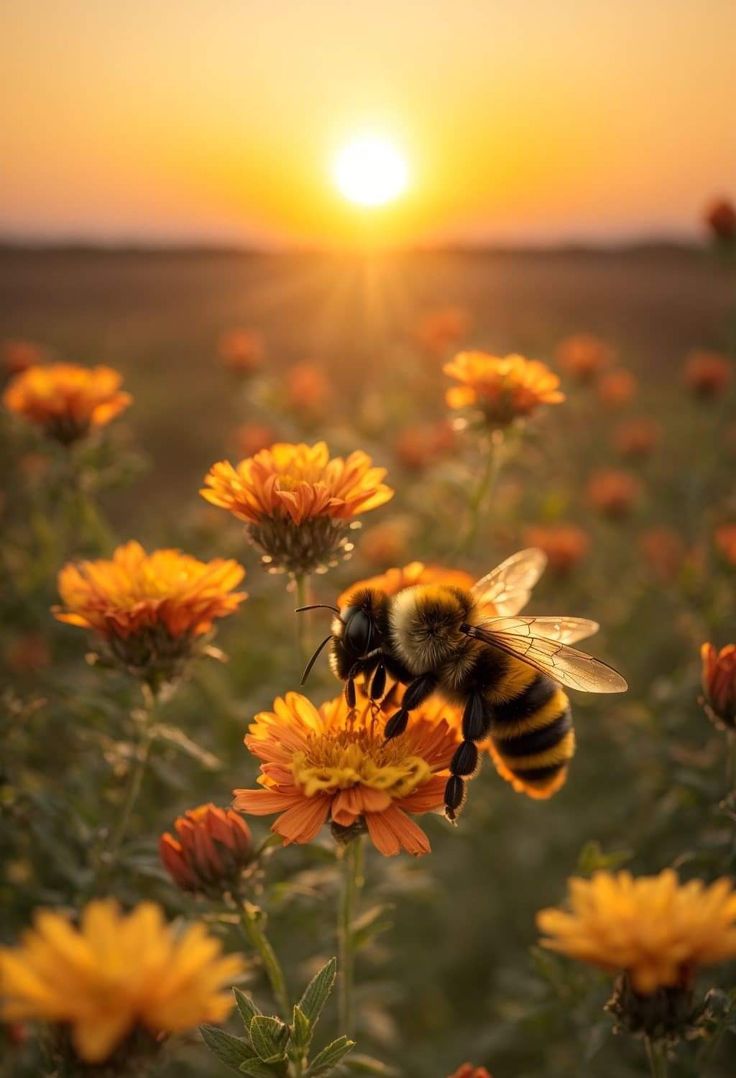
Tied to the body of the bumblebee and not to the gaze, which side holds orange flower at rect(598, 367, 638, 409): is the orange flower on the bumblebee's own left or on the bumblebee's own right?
on the bumblebee's own right

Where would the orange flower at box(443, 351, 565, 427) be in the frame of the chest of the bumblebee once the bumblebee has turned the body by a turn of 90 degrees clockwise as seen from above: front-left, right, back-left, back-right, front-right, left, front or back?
front

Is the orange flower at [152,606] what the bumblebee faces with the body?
yes

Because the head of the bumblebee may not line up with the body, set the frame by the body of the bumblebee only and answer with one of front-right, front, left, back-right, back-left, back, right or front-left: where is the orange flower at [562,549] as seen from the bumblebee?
right

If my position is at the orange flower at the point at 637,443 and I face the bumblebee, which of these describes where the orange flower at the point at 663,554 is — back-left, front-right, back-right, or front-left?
front-left

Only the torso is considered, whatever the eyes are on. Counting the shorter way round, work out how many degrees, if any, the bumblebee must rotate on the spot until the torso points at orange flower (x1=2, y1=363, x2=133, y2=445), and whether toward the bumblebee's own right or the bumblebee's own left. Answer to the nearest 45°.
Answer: approximately 45° to the bumblebee's own right

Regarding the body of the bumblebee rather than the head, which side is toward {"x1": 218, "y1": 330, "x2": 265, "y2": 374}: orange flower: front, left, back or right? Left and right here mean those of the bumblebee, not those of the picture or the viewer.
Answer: right

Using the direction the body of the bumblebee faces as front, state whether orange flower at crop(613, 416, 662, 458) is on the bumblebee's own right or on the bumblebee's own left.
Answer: on the bumblebee's own right

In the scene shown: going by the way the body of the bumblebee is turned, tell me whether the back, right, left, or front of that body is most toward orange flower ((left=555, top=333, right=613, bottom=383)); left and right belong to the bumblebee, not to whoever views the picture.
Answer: right

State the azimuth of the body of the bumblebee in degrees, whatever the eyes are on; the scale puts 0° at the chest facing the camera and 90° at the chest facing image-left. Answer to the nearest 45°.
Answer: approximately 90°

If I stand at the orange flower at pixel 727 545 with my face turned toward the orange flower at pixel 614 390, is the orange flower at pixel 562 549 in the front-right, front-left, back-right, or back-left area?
front-left

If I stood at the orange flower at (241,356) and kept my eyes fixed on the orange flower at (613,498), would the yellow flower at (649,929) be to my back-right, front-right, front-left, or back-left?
front-right

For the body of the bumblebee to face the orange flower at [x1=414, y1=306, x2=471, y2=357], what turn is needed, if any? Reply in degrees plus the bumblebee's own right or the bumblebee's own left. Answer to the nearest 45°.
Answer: approximately 90° to the bumblebee's own right
